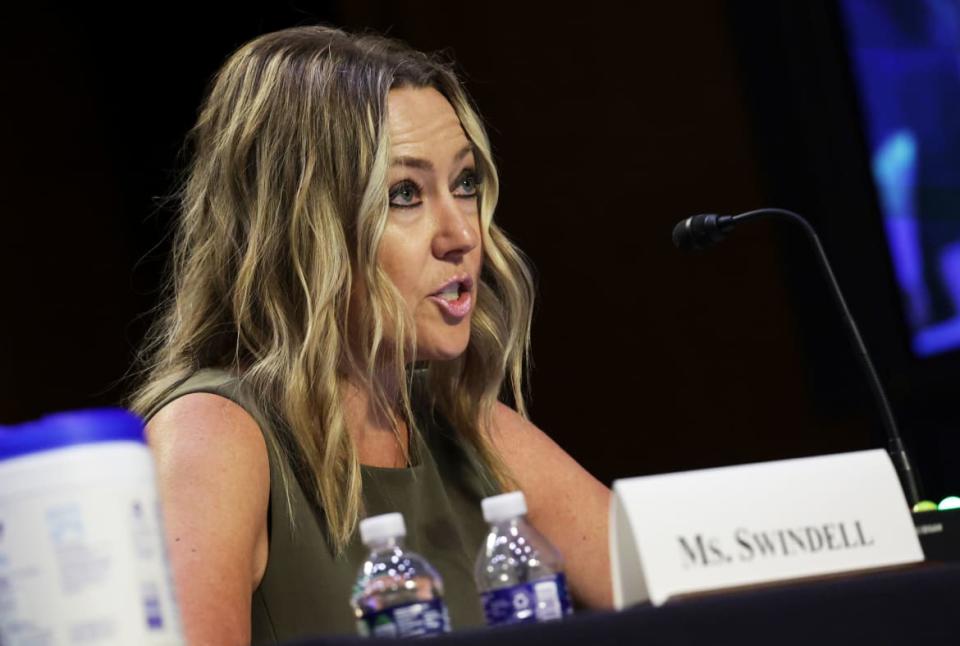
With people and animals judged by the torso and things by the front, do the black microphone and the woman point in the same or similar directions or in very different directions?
very different directions

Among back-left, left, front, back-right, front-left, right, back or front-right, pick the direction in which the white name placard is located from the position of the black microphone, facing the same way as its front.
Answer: left

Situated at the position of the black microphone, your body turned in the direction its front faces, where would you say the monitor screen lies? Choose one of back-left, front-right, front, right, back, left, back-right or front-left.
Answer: right

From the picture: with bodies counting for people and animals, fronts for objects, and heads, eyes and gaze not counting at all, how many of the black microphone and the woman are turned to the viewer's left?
1

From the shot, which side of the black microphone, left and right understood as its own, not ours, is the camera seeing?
left

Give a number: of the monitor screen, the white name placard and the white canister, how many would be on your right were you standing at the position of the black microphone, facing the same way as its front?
1

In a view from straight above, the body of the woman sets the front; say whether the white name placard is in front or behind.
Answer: in front

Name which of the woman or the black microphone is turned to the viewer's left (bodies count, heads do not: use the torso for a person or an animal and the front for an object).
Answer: the black microphone

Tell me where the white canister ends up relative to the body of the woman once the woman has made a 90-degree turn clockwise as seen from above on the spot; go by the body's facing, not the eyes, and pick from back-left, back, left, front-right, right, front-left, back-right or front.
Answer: front-left

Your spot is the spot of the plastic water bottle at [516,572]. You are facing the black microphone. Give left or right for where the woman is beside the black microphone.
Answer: left

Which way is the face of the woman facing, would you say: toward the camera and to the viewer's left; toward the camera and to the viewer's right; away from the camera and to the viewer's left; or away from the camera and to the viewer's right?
toward the camera and to the viewer's right

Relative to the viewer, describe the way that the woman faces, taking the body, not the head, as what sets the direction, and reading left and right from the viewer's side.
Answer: facing the viewer and to the right of the viewer

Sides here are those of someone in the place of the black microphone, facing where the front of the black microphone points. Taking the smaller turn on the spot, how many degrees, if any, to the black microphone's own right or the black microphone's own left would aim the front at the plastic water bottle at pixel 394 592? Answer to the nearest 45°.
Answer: approximately 90° to the black microphone's own left

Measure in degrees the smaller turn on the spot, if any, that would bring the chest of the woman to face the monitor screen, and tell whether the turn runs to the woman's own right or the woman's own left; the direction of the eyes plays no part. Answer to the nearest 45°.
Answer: approximately 90° to the woman's own left
